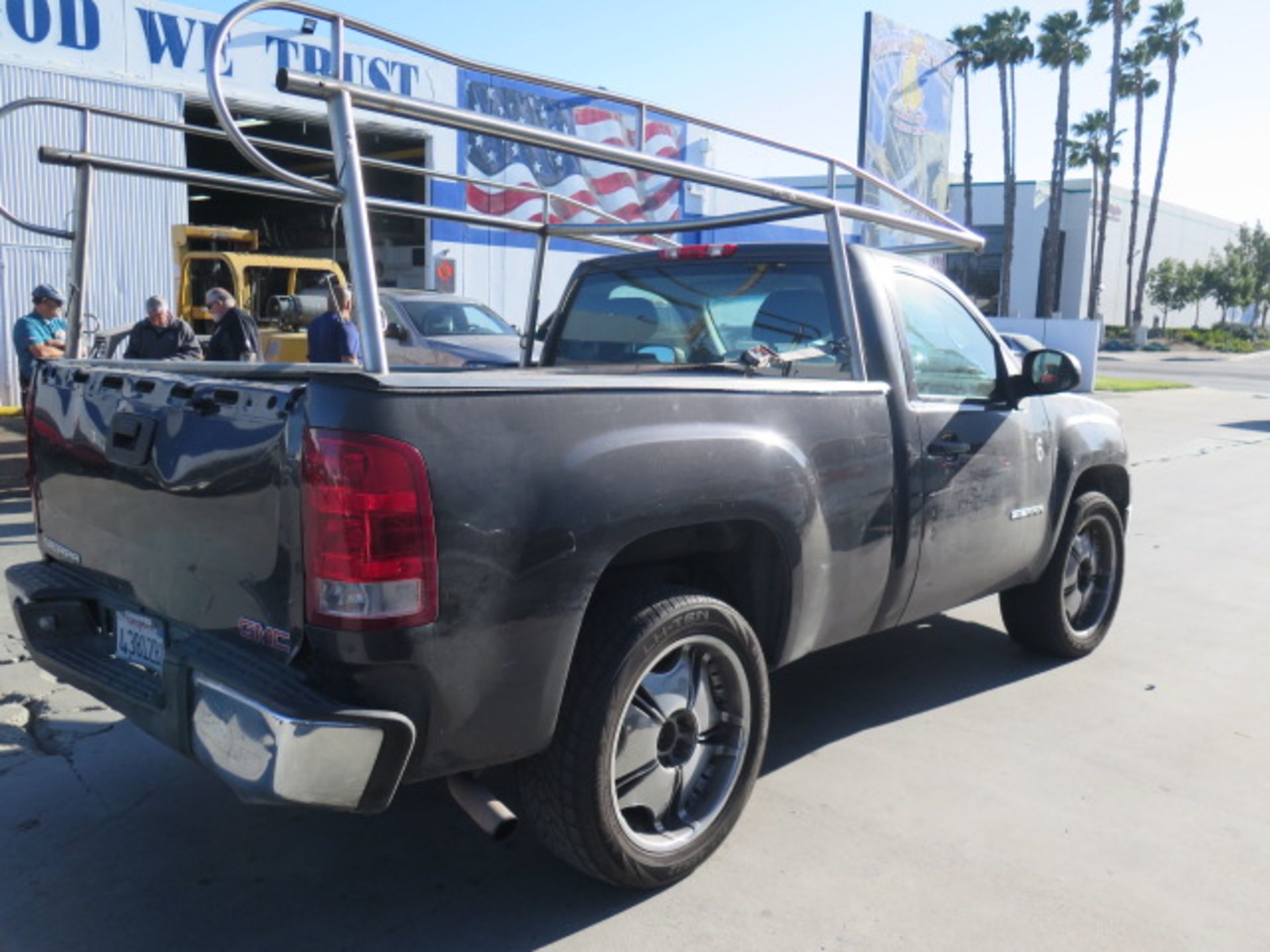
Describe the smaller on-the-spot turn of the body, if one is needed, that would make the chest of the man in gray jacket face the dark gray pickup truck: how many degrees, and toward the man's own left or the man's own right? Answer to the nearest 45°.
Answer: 0° — they already face it

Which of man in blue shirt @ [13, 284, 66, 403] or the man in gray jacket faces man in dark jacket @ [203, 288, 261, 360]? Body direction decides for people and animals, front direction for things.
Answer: the man in blue shirt

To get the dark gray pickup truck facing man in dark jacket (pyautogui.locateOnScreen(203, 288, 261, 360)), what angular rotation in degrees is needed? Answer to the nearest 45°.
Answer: approximately 90° to its left

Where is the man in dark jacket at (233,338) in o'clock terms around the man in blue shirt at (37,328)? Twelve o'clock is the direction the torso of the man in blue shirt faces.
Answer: The man in dark jacket is roughly at 12 o'clock from the man in blue shirt.

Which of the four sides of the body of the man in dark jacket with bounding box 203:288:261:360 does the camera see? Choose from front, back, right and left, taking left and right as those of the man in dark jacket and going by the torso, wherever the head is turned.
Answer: left

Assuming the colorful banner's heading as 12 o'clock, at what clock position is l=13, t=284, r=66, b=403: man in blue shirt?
The man in blue shirt is roughly at 2 o'clock from the colorful banner.
